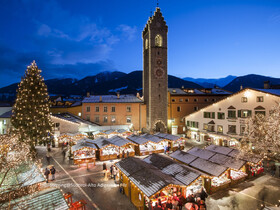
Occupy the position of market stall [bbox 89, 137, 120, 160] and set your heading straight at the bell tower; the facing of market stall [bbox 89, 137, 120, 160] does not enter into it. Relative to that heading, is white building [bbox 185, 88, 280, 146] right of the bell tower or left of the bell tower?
right

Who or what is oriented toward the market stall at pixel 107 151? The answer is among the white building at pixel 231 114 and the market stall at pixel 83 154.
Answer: the white building

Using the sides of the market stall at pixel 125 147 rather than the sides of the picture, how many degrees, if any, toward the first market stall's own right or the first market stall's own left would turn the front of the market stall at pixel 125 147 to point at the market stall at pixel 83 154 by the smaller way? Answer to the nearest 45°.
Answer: approximately 45° to the first market stall's own right

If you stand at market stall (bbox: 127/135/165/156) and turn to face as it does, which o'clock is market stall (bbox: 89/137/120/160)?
market stall (bbox: 89/137/120/160) is roughly at 2 o'clock from market stall (bbox: 127/135/165/156).

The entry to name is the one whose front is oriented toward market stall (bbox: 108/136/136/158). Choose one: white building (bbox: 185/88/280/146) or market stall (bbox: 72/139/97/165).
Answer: the white building

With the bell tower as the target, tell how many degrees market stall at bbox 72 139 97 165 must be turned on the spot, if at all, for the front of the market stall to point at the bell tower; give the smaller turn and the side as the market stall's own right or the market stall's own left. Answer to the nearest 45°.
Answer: approximately 135° to the market stall's own left

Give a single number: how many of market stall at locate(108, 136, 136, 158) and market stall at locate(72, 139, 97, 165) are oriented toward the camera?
2

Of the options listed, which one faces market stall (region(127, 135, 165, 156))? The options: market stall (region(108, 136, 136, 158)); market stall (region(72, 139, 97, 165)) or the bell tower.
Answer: the bell tower
